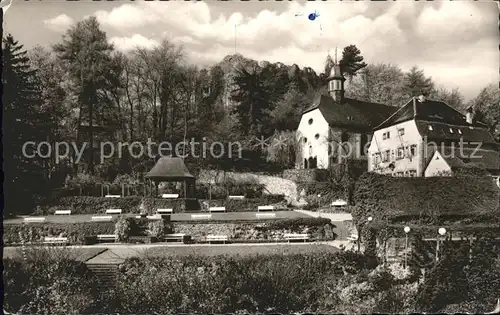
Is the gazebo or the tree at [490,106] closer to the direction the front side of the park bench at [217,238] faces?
the tree

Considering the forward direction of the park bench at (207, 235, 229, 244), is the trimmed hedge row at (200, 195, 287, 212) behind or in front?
behind

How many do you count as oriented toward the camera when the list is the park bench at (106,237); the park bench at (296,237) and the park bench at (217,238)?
3

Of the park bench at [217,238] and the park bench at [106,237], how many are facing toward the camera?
2

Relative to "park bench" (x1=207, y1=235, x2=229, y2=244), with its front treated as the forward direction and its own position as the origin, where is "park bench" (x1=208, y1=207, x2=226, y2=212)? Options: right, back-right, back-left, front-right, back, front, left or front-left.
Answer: back

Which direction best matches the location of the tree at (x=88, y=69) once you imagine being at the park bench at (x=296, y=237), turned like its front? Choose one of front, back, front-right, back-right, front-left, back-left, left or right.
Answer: right

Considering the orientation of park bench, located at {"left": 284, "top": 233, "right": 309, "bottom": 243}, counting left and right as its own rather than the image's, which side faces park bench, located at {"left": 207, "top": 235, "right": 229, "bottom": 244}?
right

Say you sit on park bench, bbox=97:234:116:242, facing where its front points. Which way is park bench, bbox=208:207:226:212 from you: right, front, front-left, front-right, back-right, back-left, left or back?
back-left

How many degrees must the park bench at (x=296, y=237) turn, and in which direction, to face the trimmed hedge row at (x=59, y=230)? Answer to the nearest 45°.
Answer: approximately 90° to its right

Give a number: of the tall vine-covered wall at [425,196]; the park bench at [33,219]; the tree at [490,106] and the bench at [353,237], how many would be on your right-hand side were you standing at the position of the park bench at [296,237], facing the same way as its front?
1

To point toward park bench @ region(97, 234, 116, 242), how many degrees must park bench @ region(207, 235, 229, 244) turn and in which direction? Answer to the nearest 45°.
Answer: approximately 90° to its right

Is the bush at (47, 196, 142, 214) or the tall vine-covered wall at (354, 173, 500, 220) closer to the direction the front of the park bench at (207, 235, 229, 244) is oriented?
the tall vine-covered wall

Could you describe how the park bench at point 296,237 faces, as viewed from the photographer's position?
facing the viewer

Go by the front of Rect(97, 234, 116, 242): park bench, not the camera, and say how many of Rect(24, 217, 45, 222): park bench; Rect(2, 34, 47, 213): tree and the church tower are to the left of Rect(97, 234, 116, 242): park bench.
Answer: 1
